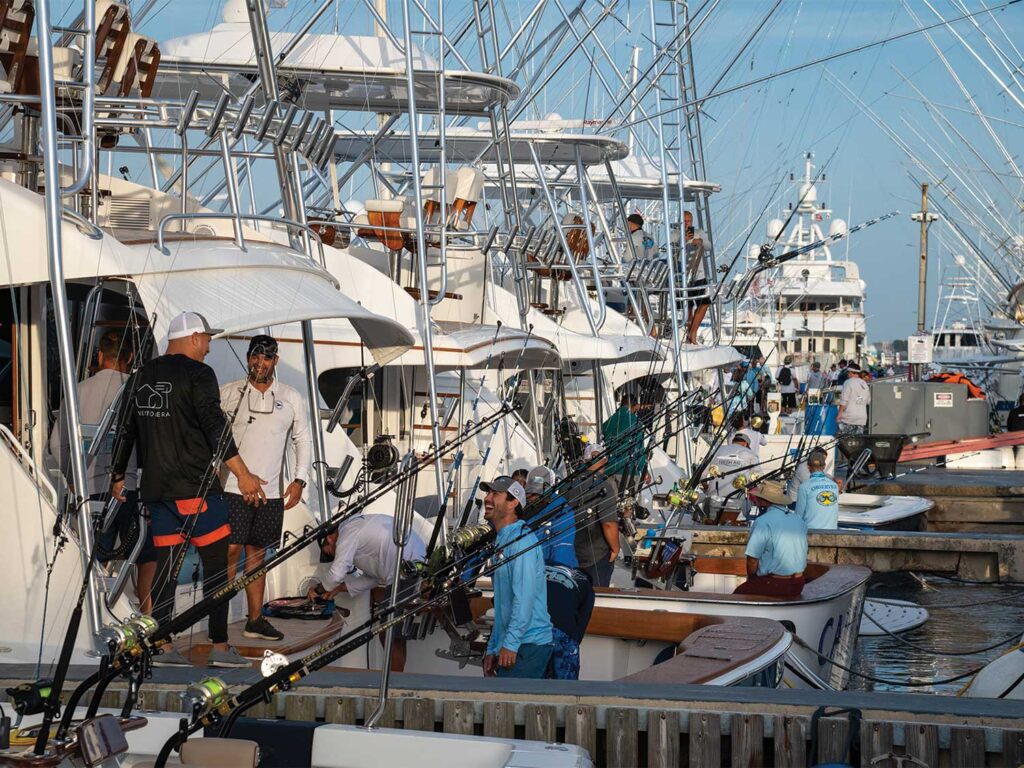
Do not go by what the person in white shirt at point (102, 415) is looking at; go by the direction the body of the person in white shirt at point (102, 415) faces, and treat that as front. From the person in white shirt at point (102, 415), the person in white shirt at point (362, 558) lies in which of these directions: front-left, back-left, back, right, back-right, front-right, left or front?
right

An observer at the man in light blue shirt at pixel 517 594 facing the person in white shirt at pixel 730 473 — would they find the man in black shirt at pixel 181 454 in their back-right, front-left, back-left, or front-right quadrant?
back-left

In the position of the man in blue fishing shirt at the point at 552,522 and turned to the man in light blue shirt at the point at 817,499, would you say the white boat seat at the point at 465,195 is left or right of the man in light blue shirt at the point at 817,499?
left

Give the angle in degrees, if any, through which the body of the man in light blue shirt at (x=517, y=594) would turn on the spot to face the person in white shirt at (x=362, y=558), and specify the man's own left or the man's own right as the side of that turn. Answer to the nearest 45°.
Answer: approximately 45° to the man's own right

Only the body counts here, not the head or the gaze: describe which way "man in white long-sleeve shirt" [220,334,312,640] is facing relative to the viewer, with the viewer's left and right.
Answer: facing the viewer

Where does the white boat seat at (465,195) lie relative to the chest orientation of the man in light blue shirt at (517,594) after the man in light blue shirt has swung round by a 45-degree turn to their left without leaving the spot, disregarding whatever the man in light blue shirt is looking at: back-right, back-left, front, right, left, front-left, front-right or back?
back-right
